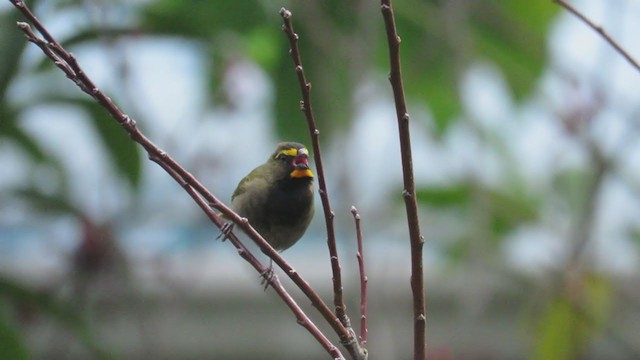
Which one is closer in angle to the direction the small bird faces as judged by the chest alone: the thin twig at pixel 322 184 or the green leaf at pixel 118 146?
the thin twig

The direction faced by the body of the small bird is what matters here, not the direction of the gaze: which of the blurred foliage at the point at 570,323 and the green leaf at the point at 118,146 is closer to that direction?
the blurred foliage

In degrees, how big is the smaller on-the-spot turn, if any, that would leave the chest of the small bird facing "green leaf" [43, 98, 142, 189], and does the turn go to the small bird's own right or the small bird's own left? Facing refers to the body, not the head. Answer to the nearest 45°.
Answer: approximately 180°

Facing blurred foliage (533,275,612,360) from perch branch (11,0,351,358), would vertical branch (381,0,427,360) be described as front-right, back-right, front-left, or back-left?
front-right

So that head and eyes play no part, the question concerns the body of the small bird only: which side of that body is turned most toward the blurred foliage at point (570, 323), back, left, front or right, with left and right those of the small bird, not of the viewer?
left

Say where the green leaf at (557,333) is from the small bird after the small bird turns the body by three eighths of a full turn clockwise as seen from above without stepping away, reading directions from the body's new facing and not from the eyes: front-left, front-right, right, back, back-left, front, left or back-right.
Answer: back-right

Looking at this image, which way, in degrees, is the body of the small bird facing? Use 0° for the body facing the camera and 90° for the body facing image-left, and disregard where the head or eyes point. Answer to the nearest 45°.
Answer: approximately 315°

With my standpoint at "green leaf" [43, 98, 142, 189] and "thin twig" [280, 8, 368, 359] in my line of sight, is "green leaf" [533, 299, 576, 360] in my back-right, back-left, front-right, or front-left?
front-left
